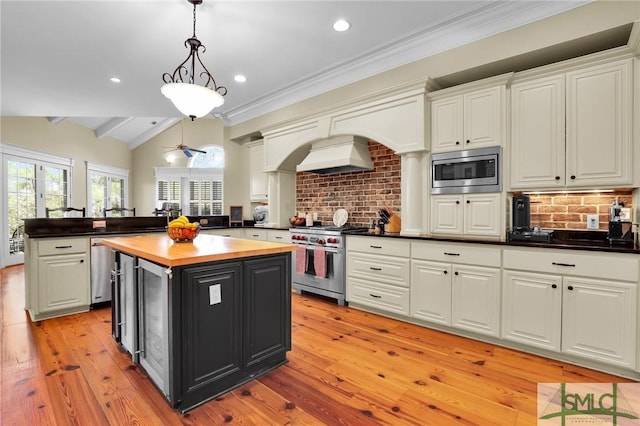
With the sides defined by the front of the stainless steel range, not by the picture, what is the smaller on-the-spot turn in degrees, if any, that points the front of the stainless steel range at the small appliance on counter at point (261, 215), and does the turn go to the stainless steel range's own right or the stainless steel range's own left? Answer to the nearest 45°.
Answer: approximately 90° to the stainless steel range's own right

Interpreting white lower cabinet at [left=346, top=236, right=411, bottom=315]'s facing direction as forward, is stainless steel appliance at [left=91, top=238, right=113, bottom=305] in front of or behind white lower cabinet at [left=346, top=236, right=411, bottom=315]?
in front

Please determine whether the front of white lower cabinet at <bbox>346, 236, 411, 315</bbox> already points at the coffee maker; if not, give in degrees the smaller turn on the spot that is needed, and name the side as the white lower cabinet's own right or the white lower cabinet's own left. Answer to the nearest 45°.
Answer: approximately 135° to the white lower cabinet's own left

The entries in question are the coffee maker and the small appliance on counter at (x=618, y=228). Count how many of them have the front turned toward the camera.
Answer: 2

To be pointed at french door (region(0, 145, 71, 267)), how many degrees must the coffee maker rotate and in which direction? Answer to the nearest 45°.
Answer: approximately 90° to its right

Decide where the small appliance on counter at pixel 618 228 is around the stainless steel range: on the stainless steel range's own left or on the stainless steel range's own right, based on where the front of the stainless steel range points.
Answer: on the stainless steel range's own left

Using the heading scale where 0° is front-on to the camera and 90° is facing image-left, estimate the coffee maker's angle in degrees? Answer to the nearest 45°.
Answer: approximately 0°

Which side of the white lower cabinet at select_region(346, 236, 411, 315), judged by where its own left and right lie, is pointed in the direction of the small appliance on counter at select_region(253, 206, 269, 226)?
right

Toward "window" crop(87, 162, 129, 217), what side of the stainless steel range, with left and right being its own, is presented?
right

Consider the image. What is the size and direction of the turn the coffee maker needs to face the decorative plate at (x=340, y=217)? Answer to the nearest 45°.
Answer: approximately 90° to its right
